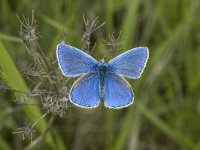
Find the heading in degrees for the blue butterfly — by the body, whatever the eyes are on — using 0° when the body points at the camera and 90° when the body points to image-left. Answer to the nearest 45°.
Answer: approximately 180°

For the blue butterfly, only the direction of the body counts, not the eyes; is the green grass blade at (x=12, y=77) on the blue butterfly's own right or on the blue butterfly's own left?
on the blue butterfly's own left
